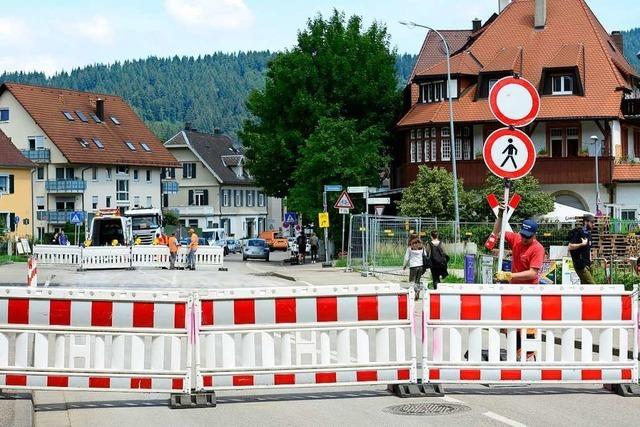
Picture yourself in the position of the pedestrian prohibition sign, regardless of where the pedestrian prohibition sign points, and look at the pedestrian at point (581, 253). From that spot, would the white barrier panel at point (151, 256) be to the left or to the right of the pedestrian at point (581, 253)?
left

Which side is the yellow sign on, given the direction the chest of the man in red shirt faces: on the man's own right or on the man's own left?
on the man's own right

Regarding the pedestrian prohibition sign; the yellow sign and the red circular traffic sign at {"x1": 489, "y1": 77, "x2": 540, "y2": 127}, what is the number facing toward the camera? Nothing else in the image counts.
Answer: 3

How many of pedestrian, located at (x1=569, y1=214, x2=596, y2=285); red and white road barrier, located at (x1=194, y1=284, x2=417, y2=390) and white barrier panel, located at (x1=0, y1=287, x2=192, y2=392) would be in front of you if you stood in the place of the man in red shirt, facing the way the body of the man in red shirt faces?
2

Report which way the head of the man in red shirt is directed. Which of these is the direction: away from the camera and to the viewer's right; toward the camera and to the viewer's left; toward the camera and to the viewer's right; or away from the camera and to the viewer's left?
toward the camera and to the viewer's left

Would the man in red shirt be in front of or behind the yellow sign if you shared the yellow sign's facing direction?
in front

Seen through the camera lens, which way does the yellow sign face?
facing the viewer

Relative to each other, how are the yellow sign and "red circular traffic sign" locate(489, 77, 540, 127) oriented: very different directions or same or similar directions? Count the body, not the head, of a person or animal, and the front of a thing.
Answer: same or similar directions

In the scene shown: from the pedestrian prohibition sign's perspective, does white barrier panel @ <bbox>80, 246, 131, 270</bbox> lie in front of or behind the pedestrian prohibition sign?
behind

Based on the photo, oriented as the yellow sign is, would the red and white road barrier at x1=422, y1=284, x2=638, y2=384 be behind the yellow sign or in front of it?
in front

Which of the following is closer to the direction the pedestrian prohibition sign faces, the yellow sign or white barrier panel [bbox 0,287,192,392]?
the white barrier panel

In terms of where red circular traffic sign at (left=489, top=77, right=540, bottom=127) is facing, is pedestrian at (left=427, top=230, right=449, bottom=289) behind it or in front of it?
behind

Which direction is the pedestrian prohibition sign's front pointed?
toward the camera

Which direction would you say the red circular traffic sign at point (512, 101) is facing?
toward the camera

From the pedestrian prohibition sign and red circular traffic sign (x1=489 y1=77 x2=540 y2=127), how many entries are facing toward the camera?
2

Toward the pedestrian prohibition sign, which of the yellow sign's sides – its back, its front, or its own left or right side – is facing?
front
